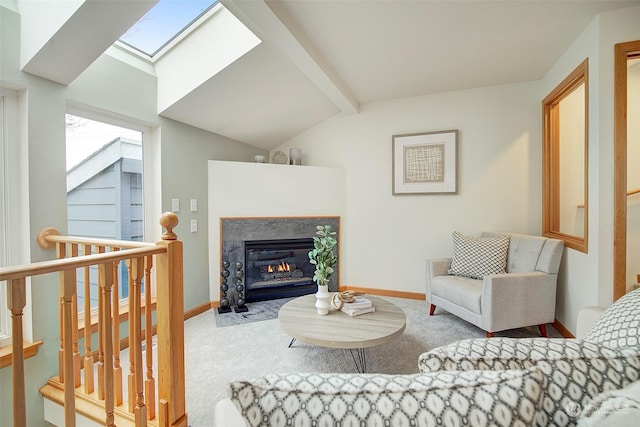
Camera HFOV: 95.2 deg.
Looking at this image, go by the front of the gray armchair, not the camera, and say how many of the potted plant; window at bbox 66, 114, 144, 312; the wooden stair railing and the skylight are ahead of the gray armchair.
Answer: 4

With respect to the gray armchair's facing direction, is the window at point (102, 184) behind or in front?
in front

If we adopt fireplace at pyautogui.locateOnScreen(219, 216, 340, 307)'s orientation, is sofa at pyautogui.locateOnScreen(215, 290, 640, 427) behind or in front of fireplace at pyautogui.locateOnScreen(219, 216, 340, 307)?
in front

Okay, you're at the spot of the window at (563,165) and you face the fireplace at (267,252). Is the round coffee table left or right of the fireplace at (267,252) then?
left

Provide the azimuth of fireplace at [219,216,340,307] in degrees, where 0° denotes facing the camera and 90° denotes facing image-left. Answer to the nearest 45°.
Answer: approximately 0°

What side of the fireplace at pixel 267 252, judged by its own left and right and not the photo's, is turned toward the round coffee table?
front

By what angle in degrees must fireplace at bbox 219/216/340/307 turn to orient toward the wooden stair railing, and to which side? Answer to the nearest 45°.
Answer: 0° — it already faces it

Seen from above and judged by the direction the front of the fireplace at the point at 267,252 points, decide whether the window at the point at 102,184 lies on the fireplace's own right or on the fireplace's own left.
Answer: on the fireplace's own right

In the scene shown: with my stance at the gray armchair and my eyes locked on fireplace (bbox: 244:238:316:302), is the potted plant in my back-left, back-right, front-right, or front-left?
front-left

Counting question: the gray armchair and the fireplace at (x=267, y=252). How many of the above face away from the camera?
0

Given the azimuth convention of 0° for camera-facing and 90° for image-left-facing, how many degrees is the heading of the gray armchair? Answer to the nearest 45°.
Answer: approximately 45°

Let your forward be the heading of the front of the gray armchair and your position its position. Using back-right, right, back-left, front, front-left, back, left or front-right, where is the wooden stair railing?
front

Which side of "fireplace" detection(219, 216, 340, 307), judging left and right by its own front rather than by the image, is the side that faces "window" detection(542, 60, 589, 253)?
left

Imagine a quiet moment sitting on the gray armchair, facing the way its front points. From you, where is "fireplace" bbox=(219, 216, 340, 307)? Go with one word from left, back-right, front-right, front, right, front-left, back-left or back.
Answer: front-right

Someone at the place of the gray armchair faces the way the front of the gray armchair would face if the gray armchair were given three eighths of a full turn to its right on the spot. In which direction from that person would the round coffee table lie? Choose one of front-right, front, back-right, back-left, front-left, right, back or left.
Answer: back-left
